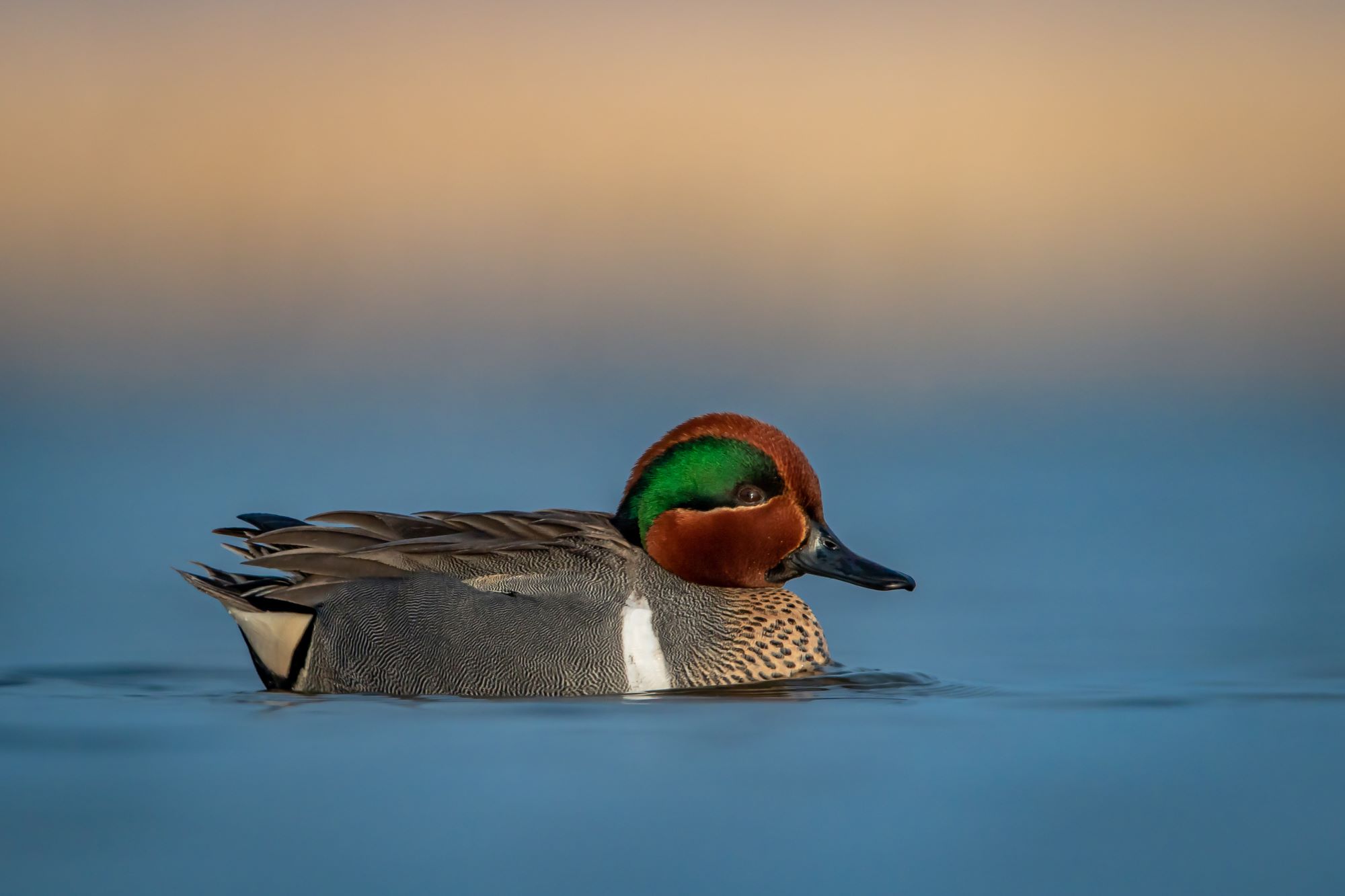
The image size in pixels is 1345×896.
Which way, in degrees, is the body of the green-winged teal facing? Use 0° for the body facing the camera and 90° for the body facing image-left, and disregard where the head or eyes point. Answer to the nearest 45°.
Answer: approximately 270°
